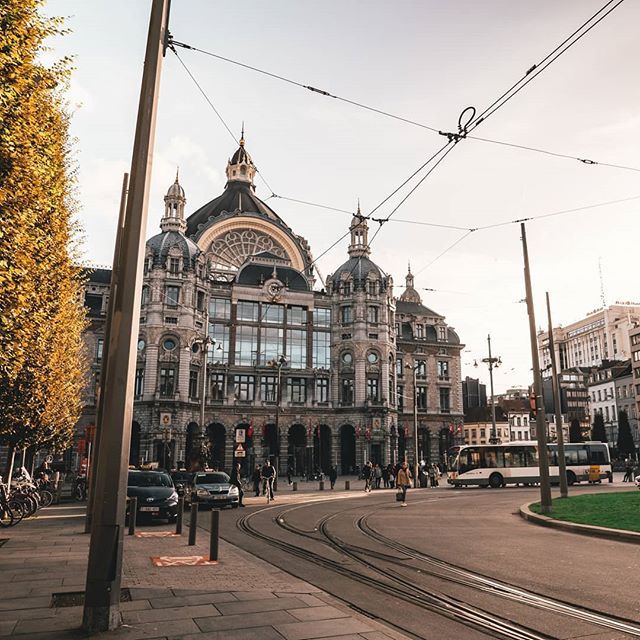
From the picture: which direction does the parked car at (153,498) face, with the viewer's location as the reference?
facing the viewer

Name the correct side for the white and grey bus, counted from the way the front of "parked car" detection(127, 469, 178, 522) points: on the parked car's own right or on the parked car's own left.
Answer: on the parked car's own left

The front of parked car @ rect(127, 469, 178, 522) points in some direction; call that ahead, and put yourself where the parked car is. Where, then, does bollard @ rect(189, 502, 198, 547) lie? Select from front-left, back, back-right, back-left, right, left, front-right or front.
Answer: front

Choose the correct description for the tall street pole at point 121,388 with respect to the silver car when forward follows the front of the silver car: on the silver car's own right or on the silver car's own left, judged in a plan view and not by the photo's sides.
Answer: on the silver car's own right

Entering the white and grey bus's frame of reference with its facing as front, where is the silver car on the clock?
The silver car is roughly at 10 o'clock from the white and grey bus.

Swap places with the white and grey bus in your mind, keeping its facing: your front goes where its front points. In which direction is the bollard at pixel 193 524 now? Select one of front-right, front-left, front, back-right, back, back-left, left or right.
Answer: left

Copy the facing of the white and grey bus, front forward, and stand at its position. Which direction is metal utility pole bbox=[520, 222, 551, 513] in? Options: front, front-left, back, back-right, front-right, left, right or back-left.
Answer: left

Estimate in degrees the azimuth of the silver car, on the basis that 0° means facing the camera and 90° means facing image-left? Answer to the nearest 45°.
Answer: approximately 315°

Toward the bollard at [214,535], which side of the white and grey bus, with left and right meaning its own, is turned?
left

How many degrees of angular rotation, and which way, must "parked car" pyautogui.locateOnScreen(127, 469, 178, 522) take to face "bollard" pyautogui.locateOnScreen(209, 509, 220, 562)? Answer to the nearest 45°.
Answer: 0° — it already faces it

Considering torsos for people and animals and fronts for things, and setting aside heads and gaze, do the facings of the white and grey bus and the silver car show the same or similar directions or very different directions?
very different directions

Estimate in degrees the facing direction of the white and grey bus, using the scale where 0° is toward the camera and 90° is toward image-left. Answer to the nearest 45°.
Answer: approximately 90°

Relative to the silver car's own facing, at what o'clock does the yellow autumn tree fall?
The yellow autumn tree is roughly at 2 o'clock from the silver car.
